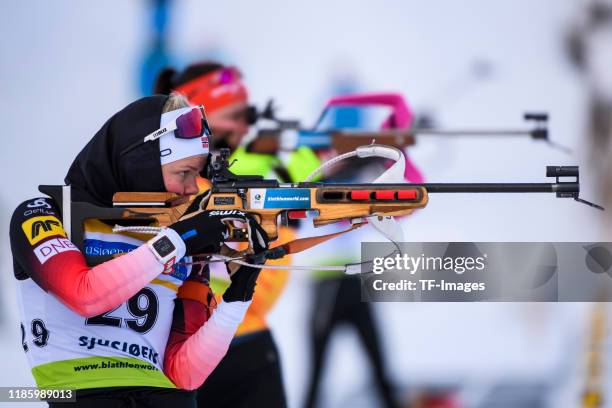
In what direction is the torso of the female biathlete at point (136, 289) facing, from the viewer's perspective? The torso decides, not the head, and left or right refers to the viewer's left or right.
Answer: facing the viewer and to the right of the viewer

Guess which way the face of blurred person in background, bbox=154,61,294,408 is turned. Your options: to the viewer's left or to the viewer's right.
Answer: to the viewer's right

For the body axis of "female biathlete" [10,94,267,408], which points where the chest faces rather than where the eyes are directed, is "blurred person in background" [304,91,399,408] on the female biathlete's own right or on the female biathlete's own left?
on the female biathlete's own left

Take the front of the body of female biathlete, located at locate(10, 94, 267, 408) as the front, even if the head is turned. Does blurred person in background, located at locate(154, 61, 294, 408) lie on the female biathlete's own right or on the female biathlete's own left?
on the female biathlete's own left

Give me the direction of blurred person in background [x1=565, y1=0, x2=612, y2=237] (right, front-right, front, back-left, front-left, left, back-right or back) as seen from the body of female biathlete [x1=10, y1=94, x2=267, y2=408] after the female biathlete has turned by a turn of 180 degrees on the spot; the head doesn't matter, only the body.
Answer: right
